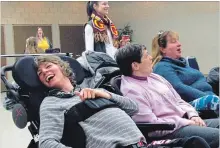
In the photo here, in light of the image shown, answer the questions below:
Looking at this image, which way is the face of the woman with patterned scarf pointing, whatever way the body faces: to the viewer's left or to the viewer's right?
to the viewer's right

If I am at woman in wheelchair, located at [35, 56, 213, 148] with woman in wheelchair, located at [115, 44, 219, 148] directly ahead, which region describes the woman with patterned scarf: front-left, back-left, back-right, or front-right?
front-left

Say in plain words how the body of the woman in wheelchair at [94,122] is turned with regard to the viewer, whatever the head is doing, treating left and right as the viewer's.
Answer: facing the viewer and to the right of the viewer

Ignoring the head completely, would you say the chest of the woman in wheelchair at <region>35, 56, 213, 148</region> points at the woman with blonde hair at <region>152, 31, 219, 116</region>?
no

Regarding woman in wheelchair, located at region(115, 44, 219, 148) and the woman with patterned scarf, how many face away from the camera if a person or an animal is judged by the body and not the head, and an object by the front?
0

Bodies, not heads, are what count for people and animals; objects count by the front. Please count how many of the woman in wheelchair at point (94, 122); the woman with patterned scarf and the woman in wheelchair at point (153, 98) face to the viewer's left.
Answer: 0

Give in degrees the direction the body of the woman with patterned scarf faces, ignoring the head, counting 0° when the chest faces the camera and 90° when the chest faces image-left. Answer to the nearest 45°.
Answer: approximately 315°

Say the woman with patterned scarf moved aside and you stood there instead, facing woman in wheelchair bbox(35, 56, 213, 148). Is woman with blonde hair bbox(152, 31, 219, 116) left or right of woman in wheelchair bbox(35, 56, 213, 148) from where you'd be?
left

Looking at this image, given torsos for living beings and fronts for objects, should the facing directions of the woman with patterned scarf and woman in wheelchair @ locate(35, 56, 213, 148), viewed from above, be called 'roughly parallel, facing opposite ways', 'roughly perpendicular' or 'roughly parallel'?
roughly parallel

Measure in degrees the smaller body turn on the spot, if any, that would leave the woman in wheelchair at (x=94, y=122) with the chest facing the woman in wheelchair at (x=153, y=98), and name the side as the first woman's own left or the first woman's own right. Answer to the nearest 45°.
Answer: approximately 90° to the first woman's own left

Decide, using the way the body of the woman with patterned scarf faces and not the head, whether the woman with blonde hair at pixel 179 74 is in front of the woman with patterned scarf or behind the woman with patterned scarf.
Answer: in front
